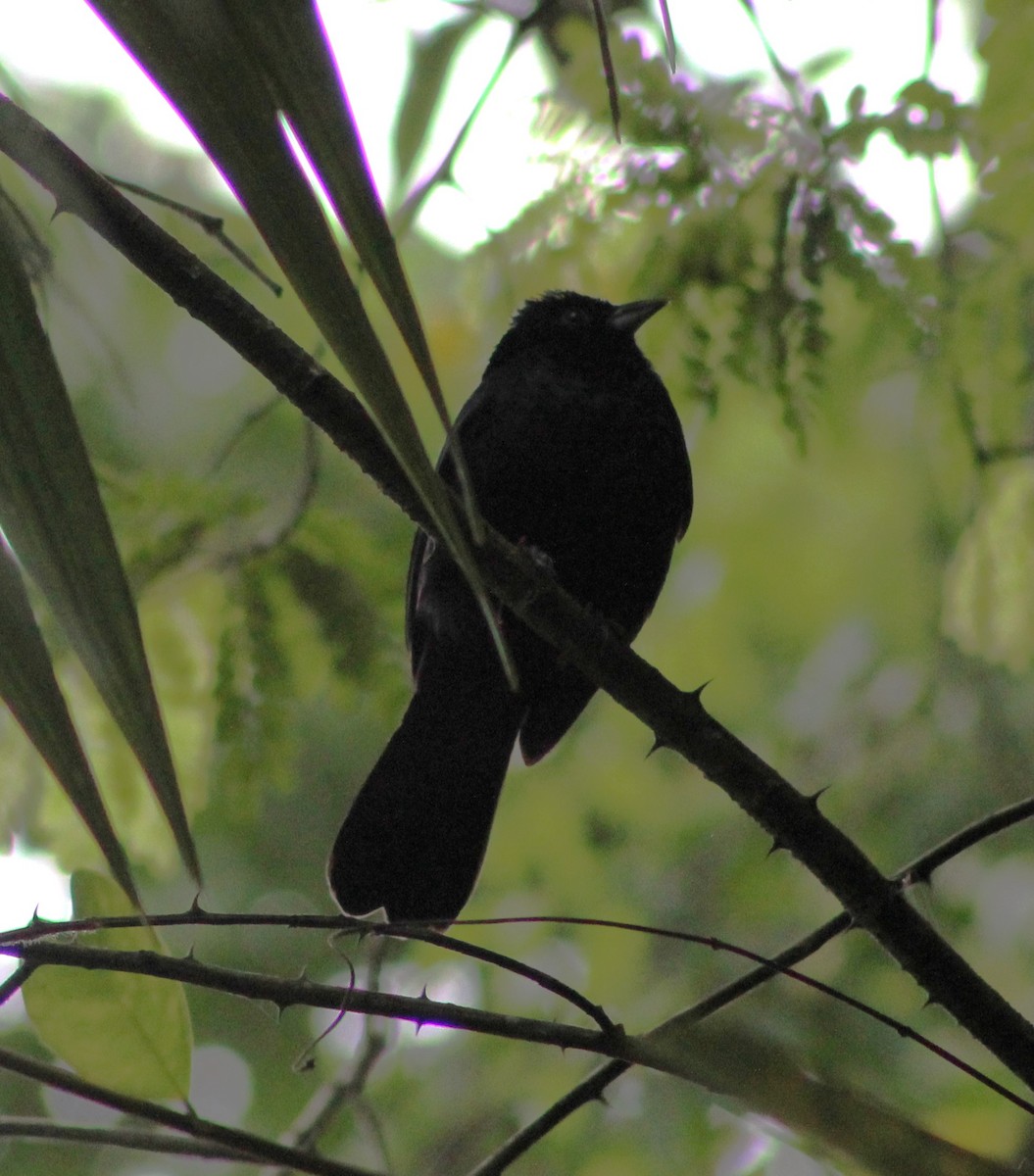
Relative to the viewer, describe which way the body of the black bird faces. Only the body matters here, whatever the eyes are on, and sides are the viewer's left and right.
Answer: facing the viewer and to the right of the viewer

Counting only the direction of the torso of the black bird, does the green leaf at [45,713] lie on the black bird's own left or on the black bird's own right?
on the black bird's own right

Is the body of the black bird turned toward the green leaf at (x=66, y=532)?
no

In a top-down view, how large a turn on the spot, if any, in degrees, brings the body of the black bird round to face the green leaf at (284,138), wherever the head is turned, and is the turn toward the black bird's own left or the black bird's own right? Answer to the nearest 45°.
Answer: approximately 45° to the black bird's own right
